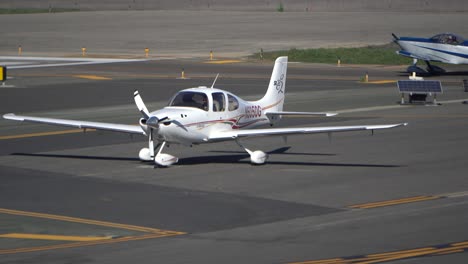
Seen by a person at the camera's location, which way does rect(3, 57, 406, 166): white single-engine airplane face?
facing the viewer and to the left of the viewer
